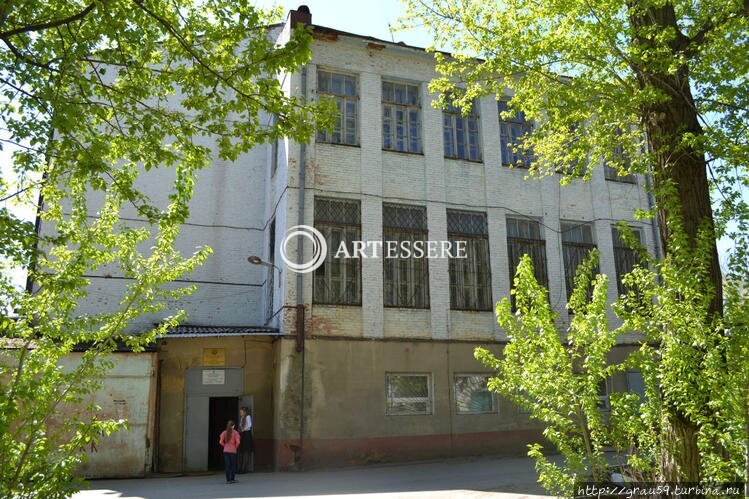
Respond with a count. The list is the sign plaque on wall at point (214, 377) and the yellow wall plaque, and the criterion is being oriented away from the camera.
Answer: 0

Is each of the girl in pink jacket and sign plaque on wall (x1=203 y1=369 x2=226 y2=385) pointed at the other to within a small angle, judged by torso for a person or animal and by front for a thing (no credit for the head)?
yes

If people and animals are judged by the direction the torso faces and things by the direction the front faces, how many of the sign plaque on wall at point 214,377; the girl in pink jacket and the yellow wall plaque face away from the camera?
1

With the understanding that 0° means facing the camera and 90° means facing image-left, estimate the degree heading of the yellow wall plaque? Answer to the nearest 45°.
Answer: approximately 0°

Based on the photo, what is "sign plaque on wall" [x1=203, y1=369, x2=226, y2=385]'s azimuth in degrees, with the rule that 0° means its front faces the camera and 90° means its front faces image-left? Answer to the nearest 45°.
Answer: approximately 0°

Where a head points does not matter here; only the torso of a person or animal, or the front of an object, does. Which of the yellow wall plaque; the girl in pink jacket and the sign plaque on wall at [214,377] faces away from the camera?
the girl in pink jacket

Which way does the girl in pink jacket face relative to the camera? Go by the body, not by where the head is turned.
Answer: away from the camera

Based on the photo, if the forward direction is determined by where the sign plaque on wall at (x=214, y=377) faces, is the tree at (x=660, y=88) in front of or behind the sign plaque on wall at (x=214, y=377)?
in front

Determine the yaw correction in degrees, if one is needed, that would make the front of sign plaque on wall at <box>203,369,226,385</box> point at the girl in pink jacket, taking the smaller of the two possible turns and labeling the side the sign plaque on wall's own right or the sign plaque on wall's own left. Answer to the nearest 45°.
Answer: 0° — it already faces them

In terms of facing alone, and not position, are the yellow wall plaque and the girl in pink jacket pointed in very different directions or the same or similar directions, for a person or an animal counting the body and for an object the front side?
very different directions

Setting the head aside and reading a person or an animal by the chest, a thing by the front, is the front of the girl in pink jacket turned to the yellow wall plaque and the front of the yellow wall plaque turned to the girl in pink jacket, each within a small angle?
yes

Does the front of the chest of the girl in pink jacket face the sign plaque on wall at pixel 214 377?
yes

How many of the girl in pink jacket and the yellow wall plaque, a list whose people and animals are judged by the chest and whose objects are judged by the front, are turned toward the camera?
1

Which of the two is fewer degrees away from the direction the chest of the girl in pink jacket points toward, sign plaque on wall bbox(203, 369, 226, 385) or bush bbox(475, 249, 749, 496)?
the sign plaque on wall

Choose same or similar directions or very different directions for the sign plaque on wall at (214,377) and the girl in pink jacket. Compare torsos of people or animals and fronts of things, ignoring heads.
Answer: very different directions

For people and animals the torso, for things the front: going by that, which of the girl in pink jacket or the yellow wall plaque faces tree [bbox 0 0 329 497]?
the yellow wall plaque
